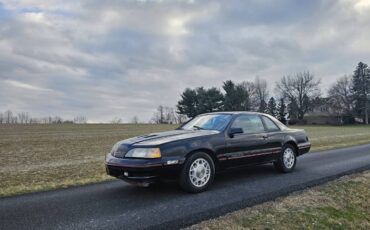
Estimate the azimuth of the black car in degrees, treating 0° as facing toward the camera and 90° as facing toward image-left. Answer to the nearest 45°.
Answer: approximately 45°
